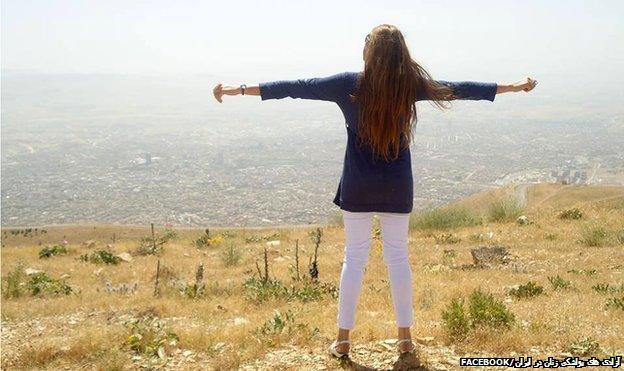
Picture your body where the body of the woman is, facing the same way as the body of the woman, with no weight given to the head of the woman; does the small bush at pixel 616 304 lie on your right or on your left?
on your right

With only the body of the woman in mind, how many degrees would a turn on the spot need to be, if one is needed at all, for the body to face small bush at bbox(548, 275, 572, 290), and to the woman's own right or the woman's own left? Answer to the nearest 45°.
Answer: approximately 45° to the woman's own right

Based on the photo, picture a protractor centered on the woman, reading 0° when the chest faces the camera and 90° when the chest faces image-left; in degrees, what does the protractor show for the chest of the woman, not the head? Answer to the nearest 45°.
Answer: approximately 180°

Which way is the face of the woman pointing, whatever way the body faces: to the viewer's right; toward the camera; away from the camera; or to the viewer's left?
away from the camera

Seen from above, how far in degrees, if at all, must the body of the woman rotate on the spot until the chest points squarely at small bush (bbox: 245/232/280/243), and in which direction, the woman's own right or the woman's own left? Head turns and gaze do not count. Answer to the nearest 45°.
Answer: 0° — they already face it

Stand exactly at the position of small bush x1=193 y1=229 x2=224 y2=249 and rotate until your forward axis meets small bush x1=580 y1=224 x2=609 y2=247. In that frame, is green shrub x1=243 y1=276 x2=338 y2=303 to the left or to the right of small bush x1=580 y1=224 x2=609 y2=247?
right
